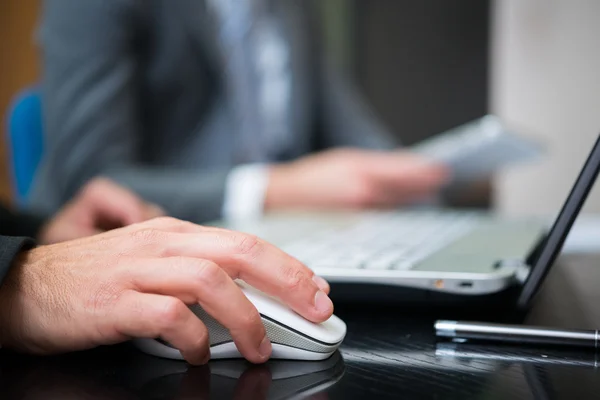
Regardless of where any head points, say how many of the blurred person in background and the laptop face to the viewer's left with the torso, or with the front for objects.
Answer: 1

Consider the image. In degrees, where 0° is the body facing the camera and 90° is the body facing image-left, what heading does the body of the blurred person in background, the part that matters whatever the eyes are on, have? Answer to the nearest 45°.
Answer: approximately 315°

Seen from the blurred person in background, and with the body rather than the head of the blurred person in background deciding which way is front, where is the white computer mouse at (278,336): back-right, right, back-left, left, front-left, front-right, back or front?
front-right

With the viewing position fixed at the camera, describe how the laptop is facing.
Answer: facing to the left of the viewer

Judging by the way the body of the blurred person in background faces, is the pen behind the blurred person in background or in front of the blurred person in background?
in front

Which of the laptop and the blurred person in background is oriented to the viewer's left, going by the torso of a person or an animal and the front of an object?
the laptop
